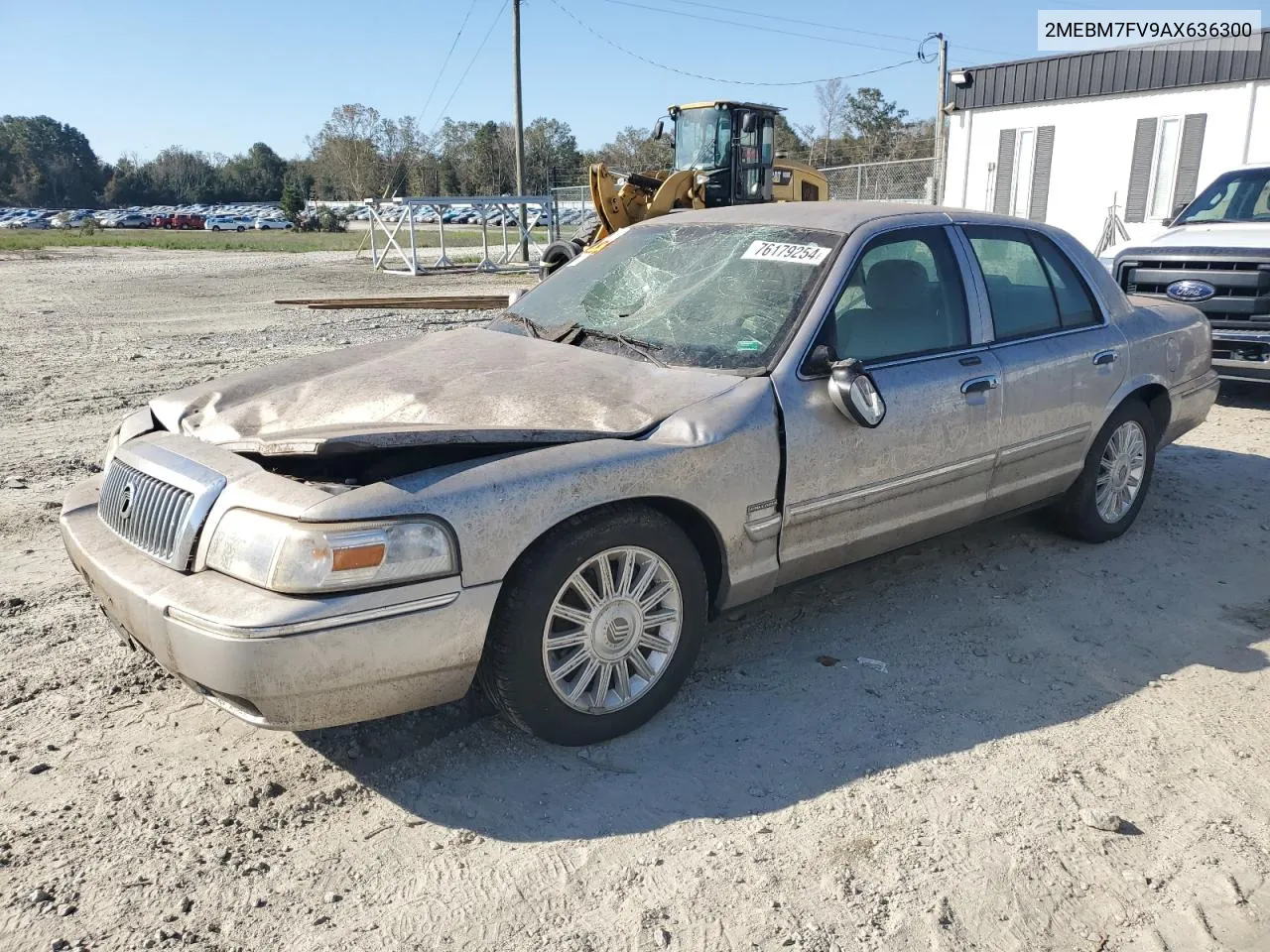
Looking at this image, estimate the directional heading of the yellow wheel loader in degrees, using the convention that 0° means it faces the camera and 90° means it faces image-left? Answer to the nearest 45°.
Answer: approximately 45°

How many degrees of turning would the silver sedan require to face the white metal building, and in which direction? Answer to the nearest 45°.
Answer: approximately 180°

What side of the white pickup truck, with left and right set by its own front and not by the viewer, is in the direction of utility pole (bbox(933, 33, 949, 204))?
right

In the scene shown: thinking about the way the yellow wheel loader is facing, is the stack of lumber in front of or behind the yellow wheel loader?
in front

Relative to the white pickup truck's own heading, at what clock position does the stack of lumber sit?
The stack of lumber is roughly at 2 o'clock from the white pickup truck.

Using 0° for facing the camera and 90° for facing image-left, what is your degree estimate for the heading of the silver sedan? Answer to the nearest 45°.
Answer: approximately 45°

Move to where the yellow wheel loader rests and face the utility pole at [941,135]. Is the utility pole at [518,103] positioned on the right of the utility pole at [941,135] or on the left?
left

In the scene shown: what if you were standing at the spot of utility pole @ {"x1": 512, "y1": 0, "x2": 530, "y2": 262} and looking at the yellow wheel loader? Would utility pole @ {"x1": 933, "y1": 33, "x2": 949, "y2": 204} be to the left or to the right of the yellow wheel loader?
left

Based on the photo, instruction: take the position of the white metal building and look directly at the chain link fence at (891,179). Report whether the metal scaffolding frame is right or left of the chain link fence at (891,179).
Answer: left

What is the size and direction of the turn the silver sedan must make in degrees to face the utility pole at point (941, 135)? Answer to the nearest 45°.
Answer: approximately 135° to its right

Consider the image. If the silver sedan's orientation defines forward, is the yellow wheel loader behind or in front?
behind

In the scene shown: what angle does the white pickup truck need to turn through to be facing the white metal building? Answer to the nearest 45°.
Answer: approximately 135° to its right
